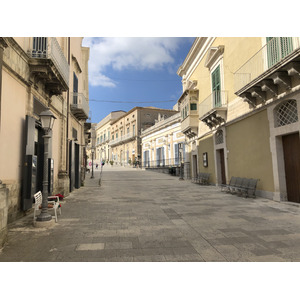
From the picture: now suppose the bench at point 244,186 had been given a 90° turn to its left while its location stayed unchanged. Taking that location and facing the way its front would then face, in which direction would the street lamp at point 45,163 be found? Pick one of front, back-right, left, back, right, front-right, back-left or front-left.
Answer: right

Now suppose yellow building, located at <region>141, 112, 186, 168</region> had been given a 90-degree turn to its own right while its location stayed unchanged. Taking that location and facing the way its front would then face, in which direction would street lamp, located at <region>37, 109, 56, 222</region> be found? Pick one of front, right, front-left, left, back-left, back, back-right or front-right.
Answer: back-left

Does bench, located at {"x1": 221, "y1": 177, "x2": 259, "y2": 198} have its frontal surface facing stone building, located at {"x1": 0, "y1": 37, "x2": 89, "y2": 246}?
yes

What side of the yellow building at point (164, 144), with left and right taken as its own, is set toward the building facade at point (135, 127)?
right

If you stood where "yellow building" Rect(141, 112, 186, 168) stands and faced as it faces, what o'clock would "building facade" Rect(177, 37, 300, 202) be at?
The building facade is roughly at 10 o'clock from the yellow building.

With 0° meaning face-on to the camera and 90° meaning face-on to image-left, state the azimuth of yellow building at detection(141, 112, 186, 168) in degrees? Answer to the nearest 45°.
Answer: approximately 45°

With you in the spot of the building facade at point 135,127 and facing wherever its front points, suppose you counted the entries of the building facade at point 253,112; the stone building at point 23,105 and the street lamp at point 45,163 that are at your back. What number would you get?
0

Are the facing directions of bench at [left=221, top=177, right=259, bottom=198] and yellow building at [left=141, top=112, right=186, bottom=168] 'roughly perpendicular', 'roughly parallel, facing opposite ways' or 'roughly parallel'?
roughly parallel

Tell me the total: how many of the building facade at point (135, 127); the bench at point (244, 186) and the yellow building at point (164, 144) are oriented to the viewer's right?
0

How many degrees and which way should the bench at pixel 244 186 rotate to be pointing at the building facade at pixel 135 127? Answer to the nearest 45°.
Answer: approximately 90° to its right

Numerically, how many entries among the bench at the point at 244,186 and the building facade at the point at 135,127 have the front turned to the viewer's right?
0

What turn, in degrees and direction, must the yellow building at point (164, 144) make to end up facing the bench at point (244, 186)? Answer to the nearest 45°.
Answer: approximately 45° to its left

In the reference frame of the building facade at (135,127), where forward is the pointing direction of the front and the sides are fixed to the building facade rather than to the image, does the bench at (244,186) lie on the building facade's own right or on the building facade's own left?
on the building facade's own left

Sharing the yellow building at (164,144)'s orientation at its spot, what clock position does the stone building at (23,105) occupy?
The stone building is roughly at 11 o'clock from the yellow building.

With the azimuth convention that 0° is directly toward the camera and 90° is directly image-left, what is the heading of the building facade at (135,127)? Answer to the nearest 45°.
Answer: approximately 45°
